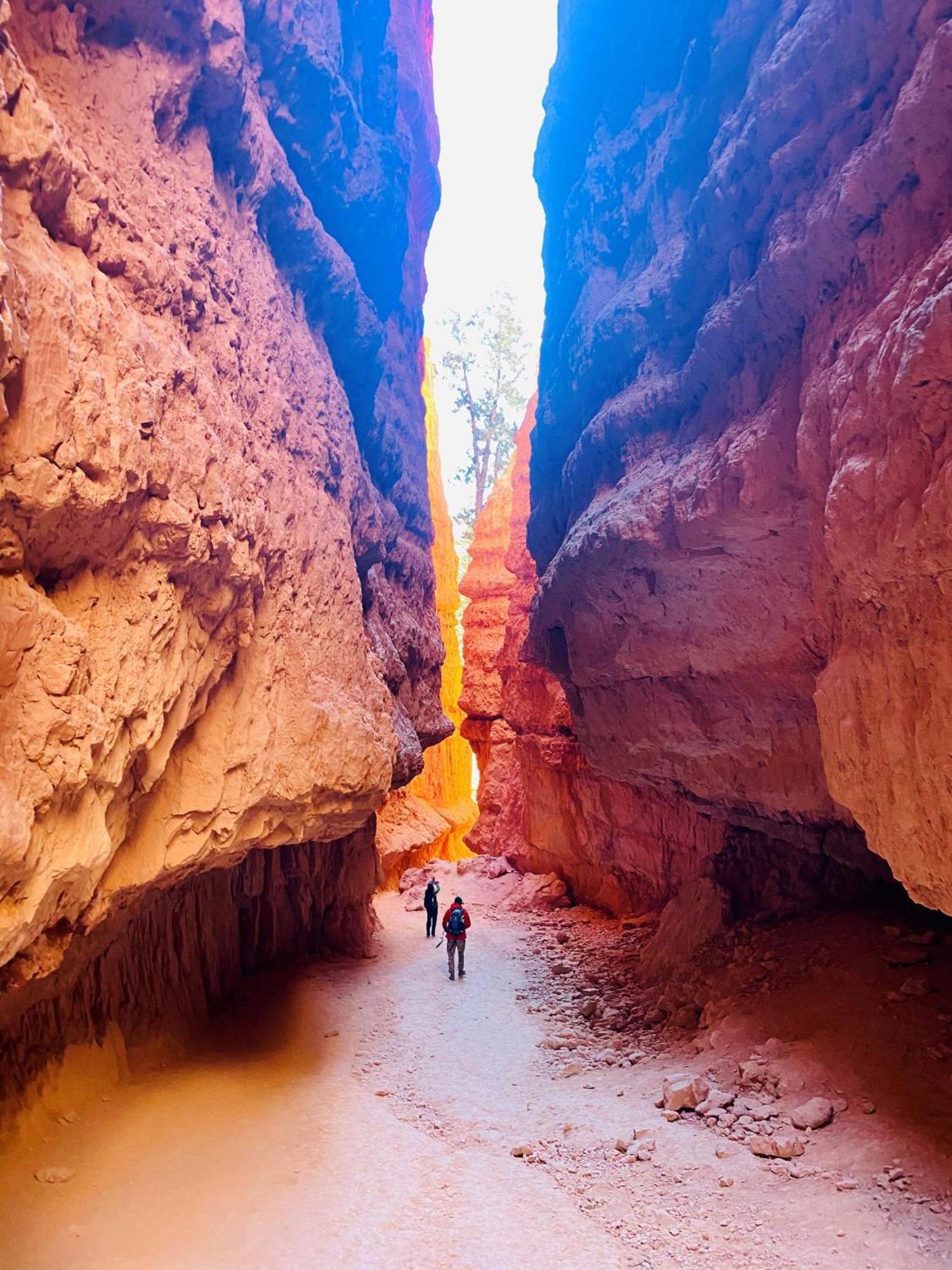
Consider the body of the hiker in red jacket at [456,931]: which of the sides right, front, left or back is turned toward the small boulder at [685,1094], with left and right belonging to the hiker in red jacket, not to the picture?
back

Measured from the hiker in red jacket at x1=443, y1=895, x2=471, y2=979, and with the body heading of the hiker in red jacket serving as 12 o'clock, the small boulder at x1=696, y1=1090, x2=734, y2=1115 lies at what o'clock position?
The small boulder is roughly at 5 o'clock from the hiker in red jacket.

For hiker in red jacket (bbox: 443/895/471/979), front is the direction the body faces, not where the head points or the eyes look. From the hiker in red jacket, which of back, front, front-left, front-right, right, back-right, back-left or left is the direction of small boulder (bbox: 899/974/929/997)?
back-right

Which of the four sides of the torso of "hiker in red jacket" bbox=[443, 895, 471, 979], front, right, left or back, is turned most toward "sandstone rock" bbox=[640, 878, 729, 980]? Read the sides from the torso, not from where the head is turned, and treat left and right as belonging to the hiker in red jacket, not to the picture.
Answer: right

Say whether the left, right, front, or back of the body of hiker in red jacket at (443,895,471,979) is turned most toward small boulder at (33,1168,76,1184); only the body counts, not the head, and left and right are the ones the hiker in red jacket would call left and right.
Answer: back

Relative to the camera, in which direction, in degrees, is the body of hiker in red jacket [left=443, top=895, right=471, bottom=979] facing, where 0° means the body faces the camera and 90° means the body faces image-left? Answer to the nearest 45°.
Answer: approximately 180°

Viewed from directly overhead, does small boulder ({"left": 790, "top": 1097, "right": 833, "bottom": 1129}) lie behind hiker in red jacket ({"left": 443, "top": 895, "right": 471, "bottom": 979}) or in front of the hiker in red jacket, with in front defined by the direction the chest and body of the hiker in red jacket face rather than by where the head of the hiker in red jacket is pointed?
behind

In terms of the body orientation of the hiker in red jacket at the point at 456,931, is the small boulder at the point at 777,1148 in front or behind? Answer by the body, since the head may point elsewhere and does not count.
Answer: behind
